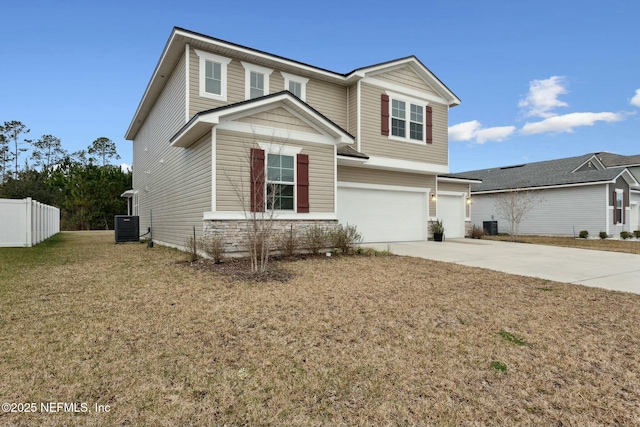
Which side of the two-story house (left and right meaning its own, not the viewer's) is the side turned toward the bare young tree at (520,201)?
left

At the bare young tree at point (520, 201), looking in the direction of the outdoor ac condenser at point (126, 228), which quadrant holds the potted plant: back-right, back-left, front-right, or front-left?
front-left

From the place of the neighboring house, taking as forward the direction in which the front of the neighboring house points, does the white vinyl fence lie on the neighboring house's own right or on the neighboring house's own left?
on the neighboring house's own right

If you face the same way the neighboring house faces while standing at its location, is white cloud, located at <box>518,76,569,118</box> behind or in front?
behind

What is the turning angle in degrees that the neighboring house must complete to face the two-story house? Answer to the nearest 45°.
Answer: approximately 90° to its right

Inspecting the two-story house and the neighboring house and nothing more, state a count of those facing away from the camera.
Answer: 0

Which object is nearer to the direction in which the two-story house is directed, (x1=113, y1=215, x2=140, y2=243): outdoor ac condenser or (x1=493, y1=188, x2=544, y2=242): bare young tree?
the bare young tree

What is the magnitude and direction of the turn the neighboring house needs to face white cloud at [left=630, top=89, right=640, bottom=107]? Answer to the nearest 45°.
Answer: approximately 135° to its left
